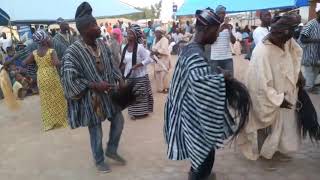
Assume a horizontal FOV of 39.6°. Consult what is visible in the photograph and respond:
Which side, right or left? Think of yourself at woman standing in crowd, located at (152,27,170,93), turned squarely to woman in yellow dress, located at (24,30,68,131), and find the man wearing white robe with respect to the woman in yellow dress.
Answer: left

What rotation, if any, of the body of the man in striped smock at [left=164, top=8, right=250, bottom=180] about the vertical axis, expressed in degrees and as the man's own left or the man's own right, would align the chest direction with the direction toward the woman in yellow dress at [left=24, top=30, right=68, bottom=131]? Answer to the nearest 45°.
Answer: approximately 135° to the man's own left

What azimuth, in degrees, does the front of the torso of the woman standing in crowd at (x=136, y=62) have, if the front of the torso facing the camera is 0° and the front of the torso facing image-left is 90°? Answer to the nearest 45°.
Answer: approximately 45°

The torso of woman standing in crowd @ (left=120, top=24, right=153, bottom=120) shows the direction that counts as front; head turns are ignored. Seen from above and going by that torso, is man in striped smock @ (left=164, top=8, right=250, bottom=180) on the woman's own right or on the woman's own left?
on the woman's own left

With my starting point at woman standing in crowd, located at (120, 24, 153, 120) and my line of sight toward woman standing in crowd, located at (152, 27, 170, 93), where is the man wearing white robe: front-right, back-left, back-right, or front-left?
back-right
